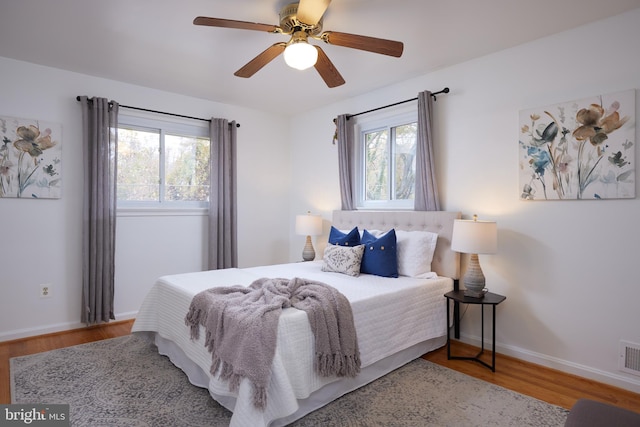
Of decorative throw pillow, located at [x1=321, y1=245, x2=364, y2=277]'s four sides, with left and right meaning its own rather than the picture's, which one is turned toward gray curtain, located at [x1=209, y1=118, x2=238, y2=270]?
right

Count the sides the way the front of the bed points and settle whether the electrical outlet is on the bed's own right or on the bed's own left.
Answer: on the bed's own right

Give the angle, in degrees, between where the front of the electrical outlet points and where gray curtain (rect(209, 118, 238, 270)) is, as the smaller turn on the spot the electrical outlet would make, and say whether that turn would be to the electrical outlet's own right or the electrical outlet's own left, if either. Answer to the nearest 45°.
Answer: approximately 90° to the electrical outlet's own left

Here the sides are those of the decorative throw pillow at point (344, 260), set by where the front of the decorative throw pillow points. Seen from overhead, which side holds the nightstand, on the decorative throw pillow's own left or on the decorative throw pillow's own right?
on the decorative throw pillow's own left

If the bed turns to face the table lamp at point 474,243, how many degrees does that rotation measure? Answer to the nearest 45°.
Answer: approximately 135° to its left

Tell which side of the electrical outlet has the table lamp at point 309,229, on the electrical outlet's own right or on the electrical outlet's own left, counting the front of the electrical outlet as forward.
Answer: on the electrical outlet's own left

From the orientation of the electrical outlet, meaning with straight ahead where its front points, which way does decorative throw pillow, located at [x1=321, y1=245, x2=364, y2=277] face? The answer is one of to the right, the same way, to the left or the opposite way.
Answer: to the right

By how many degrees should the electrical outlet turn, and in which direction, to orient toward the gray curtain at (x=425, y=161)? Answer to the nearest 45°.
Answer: approximately 45° to its left

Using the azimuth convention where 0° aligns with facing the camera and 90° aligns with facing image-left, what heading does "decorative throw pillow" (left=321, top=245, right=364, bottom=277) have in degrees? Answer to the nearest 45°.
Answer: approximately 45°

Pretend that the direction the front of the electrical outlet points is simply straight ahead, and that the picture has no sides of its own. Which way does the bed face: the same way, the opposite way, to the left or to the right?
to the right
